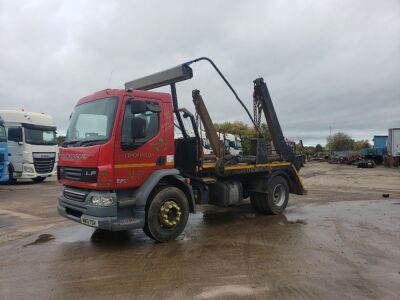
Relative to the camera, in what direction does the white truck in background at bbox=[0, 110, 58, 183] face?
facing the viewer and to the right of the viewer

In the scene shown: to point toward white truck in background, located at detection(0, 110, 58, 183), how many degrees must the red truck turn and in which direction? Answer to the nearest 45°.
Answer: approximately 90° to its right

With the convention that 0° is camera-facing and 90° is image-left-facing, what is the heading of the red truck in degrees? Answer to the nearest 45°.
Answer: approximately 45°

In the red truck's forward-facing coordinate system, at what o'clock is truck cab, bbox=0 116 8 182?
The truck cab is roughly at 3 o'clock from the red truck.

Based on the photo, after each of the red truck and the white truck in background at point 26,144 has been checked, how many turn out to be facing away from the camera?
0
